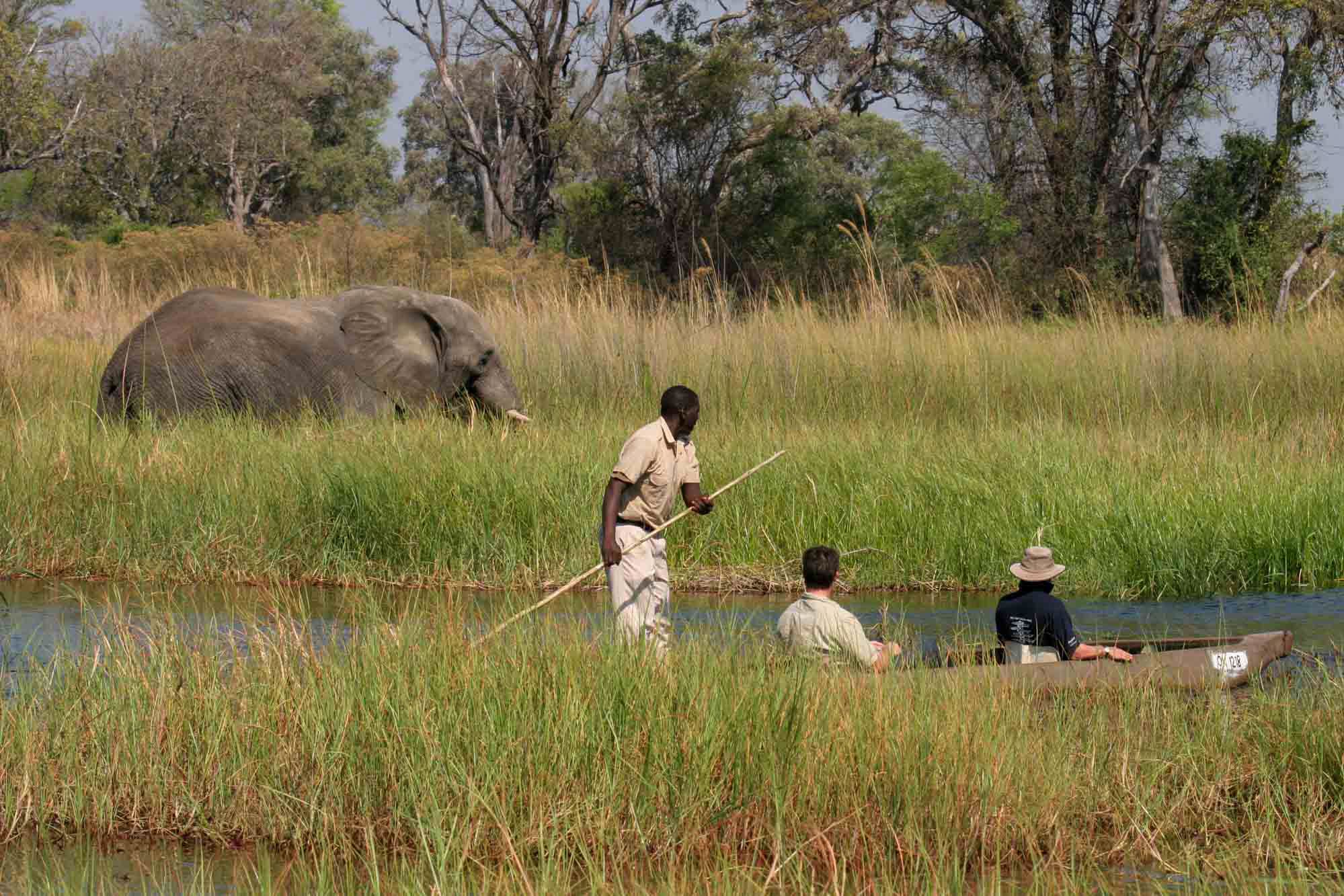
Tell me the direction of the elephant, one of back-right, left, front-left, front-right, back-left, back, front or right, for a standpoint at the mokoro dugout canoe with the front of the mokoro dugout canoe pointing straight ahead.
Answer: back-left

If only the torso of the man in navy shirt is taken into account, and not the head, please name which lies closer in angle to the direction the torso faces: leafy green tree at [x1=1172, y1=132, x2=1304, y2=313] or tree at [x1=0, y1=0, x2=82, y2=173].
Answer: the leafy green tree

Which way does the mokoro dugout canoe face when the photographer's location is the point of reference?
facing to the right of the viewer

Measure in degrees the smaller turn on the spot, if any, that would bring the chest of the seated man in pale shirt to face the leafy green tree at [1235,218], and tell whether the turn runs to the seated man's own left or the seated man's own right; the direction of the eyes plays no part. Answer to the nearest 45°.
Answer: approximately 45° to the seated man's own left

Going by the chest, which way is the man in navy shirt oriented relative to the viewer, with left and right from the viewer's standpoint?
facing away from the viewer and to the right of the viewer

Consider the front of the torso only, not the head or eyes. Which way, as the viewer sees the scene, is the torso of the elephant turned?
to the viewer's right

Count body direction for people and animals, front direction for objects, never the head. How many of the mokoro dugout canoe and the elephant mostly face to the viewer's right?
2

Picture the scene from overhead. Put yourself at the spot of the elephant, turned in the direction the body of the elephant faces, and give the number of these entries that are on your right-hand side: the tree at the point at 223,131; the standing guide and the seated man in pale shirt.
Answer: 2

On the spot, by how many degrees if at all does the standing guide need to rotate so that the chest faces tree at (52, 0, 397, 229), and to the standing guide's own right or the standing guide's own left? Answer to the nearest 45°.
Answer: approximately 135° to the standing guide's own left

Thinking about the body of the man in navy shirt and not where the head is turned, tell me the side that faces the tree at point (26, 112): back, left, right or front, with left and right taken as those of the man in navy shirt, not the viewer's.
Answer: left

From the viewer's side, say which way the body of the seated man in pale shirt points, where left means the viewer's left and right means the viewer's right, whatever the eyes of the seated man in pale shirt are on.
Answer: facing away from the viewer and to the right of the viewer

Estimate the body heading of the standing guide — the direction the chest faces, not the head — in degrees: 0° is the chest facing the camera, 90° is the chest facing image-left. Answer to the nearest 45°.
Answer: approximately 315°

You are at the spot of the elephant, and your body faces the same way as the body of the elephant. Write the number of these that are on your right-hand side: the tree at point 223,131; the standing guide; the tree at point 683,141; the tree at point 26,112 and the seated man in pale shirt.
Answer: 2

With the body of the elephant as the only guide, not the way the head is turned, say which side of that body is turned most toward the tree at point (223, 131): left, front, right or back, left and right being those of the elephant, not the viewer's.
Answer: left

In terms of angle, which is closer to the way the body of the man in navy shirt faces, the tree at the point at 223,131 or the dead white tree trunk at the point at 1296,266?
the dead white tree trunk
